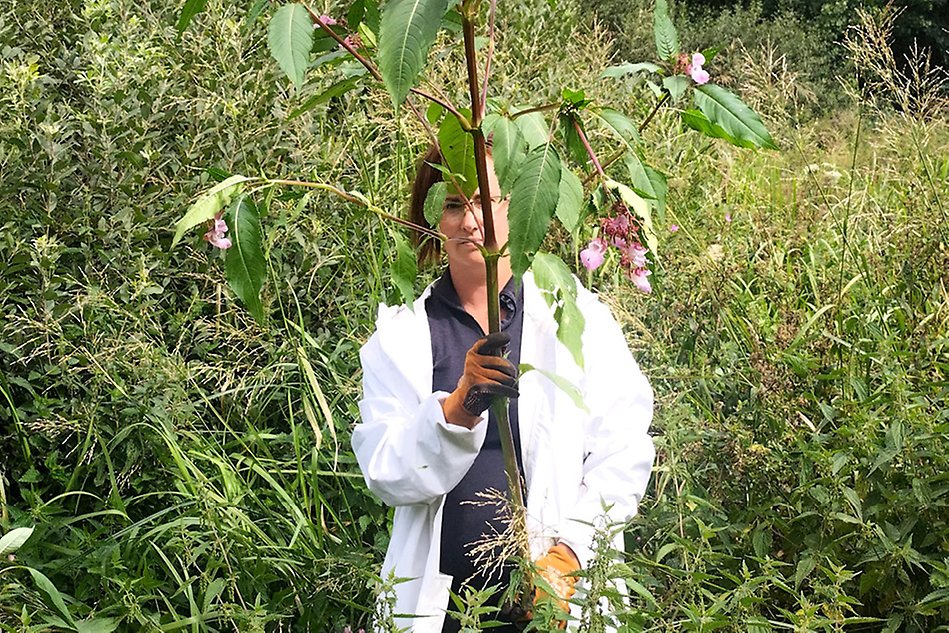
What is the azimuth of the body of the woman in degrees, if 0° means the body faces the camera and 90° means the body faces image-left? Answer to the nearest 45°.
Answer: approximately 0°
